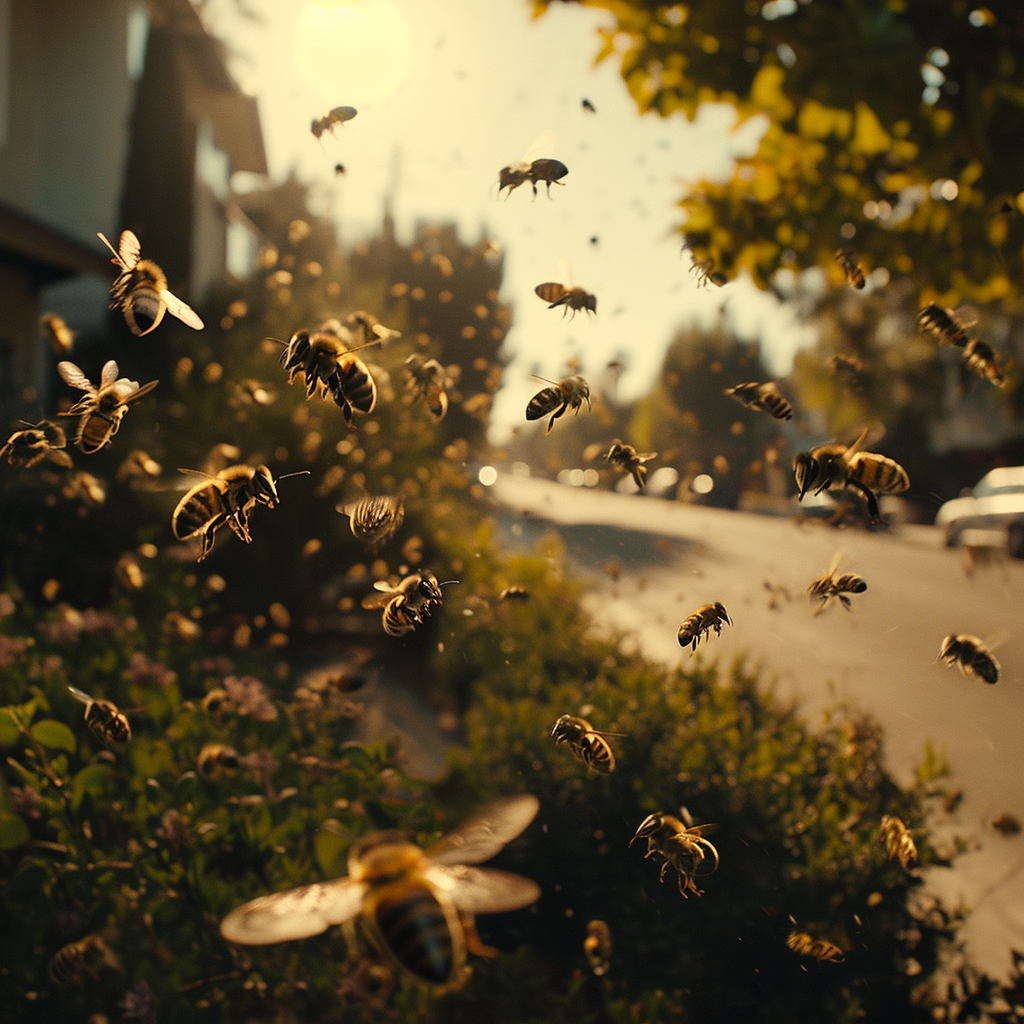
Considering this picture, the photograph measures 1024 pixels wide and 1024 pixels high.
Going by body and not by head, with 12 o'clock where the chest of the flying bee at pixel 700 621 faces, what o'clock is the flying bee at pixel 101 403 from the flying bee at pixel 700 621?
the flying bee at pixel 101 403 is roughly at 5 o'clock from the flying bee at pixel 700 621.

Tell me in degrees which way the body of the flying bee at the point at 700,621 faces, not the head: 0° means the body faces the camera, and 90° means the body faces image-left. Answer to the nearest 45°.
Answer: approximately 270°

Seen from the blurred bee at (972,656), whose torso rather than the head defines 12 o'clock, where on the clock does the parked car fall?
The parked car is roughly at 3 o'clock from the blurred bee.

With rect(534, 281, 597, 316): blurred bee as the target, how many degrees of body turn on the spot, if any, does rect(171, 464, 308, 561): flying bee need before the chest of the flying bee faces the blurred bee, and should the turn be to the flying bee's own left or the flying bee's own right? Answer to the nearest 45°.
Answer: approximately 45° to the flying bee's own left

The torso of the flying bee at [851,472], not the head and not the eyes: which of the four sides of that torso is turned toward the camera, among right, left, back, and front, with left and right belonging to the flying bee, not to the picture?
left

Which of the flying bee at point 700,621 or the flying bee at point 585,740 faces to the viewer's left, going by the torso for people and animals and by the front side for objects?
the flying bee at point 585,740

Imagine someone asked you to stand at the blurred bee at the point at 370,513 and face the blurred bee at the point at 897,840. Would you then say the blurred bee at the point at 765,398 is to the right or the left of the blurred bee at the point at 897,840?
left

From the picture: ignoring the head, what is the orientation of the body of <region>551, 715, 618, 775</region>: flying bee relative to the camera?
to the viewer's left

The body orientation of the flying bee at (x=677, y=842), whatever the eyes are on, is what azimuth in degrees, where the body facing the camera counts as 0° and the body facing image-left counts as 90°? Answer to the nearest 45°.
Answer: approximately 90°

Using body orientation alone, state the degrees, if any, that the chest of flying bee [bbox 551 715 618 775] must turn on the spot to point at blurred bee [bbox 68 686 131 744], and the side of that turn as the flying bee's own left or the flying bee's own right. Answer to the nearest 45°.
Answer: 0° — it already faces it

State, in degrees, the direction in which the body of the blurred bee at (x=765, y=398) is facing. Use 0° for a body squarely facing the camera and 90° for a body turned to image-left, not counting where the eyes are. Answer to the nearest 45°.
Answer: approximately 90°
